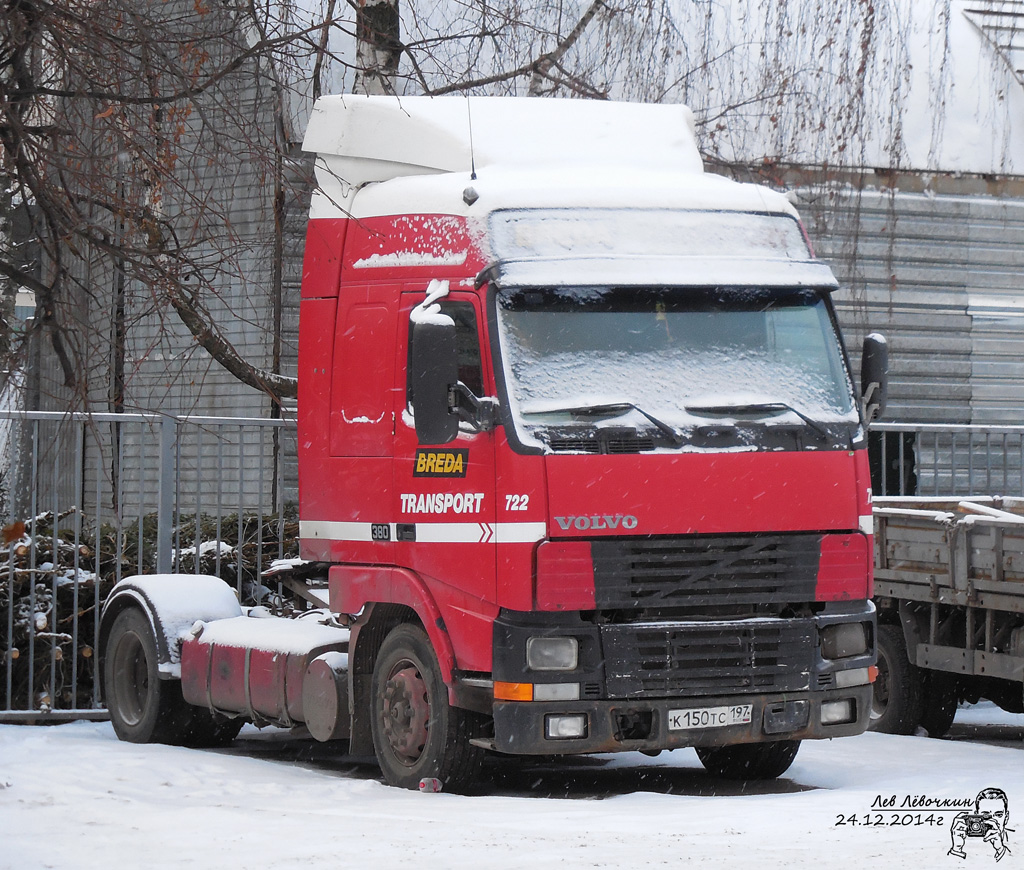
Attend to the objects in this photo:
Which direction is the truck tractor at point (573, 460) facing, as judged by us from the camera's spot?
facing the viewer and to the right of the viewer

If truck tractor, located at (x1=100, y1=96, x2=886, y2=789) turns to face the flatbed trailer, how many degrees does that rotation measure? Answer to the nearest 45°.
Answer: approximately 90° to its left

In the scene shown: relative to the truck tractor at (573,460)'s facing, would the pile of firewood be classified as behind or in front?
behind

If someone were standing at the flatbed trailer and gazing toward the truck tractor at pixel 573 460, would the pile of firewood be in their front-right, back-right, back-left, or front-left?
front-right

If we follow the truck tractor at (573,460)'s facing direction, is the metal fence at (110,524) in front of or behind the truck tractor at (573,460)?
behind

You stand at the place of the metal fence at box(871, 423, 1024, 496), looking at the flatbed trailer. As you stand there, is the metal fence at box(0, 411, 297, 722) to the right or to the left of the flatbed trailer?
right

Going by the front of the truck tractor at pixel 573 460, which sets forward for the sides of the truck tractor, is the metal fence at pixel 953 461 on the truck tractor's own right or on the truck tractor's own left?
on the truck tractor's own left
